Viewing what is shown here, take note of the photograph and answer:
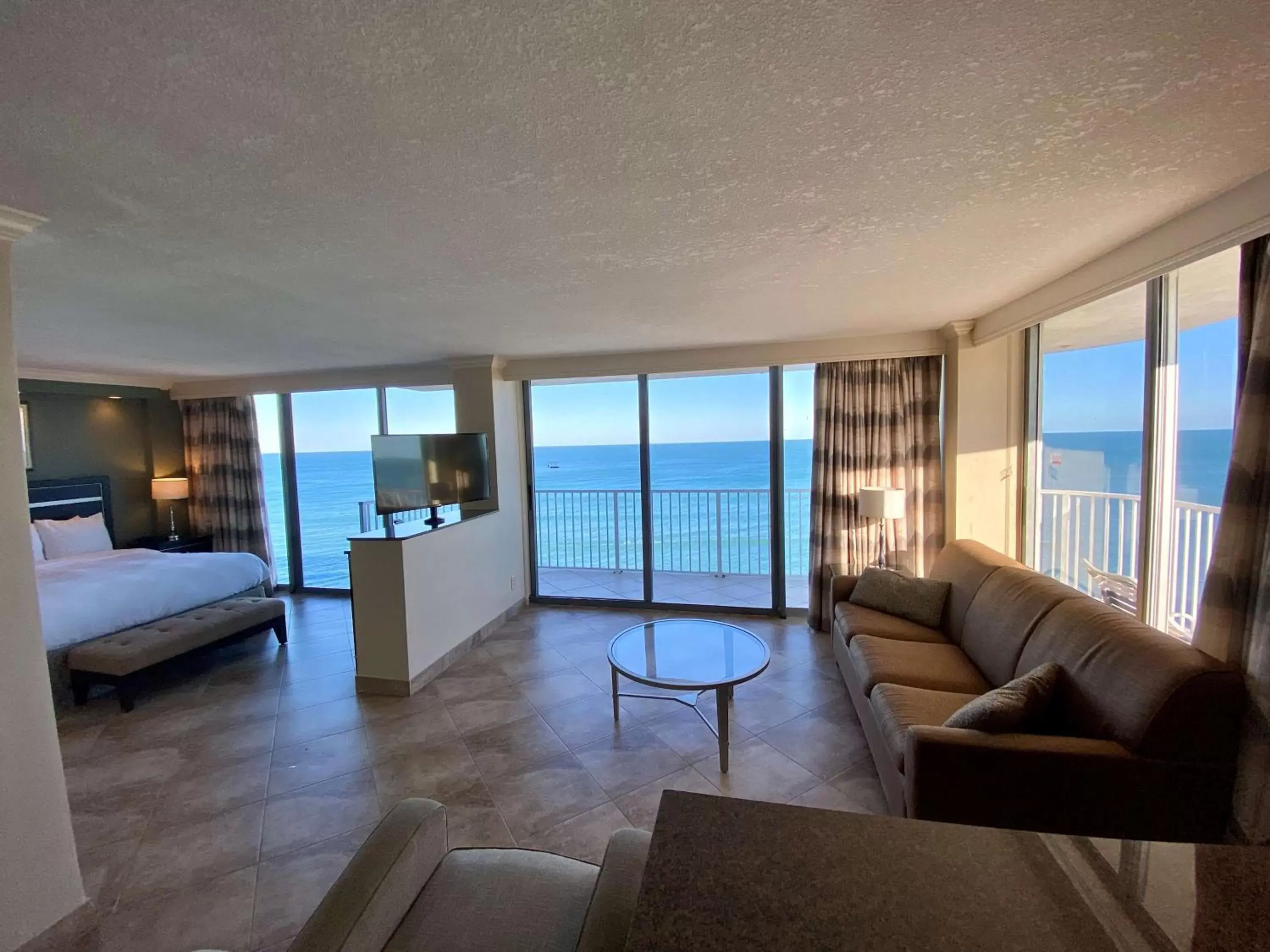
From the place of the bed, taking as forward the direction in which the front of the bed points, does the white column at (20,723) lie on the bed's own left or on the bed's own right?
on the bed's own right

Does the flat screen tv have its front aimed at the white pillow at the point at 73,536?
no

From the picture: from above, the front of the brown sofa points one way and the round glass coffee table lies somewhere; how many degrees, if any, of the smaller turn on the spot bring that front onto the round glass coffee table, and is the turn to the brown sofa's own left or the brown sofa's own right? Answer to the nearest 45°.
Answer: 0° — it already faces it

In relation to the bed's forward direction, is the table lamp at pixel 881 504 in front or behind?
in front

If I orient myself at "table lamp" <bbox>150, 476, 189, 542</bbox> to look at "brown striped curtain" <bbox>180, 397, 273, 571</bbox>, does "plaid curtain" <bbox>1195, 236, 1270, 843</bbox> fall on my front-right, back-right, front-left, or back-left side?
front-right

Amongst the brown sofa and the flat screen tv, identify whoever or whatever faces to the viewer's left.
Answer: the brown sofa

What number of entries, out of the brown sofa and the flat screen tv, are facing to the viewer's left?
1

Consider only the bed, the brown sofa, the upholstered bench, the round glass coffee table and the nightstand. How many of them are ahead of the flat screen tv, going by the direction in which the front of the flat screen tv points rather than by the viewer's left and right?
2

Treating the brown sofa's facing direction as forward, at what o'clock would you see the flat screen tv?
The flat screen tv is roughly at 12 o'clock from the brown sofa.

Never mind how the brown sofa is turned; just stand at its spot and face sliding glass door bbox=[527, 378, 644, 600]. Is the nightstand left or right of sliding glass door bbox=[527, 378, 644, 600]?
left

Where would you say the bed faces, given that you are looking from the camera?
facing the viewer and to the right of the viewer

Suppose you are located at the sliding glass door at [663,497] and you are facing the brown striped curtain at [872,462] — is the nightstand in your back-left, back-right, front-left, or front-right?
back-right

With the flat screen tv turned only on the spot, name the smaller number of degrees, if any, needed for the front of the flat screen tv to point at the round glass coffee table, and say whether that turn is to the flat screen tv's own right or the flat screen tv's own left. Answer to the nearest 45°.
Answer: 0° — it already faces it

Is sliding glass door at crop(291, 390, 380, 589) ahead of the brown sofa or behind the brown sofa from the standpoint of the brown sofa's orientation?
ahead

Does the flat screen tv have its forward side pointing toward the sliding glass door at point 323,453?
no

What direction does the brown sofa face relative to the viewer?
to the viewer's left

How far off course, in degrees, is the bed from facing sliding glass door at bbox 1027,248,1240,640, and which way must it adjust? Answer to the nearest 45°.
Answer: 0° — it already faces it

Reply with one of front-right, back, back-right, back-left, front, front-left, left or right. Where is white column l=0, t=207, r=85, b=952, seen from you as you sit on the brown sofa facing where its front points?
front-left
